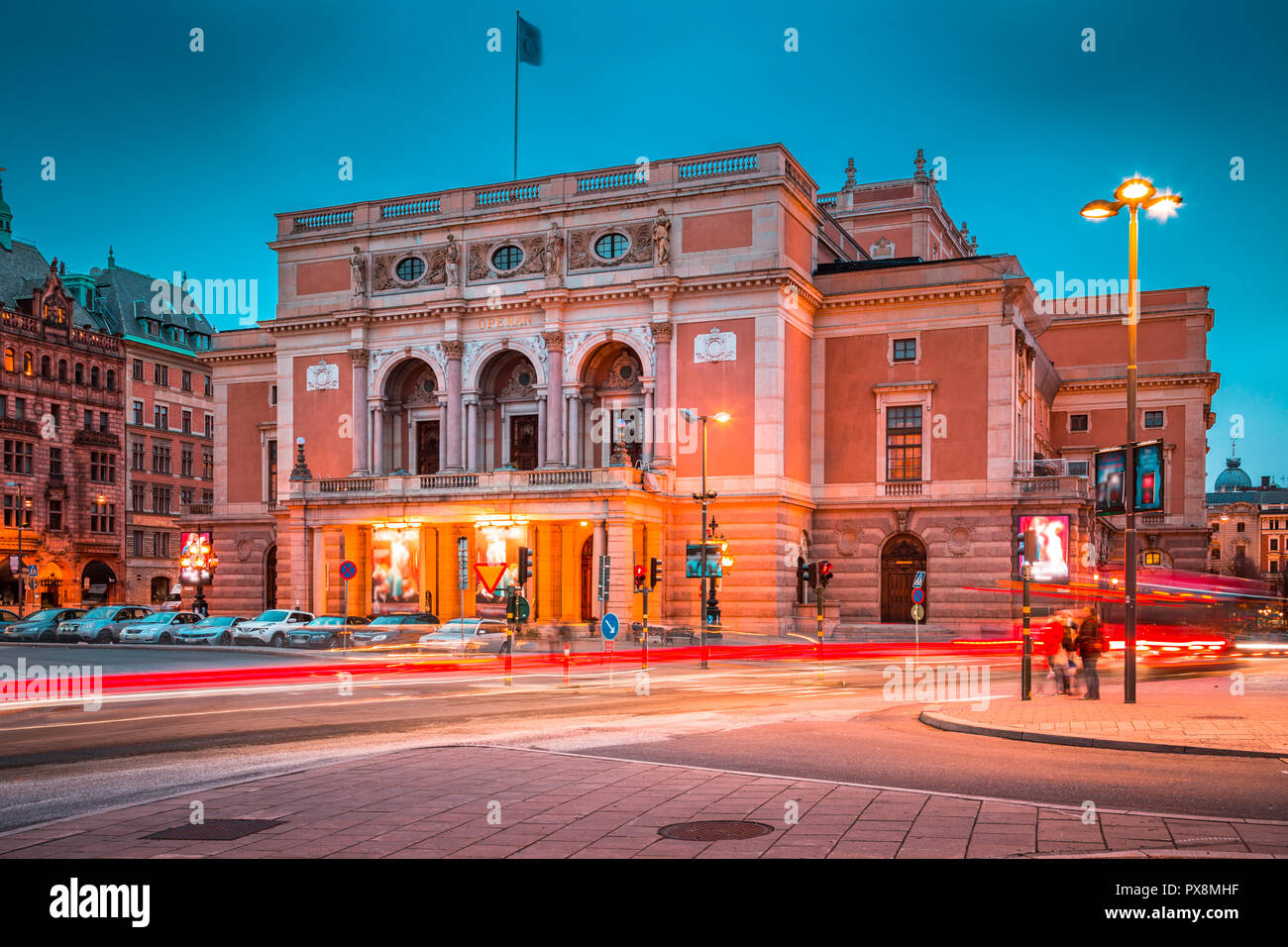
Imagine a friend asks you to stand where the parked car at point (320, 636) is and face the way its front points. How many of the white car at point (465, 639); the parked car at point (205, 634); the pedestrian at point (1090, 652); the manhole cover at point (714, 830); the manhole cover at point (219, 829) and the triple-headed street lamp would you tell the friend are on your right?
1

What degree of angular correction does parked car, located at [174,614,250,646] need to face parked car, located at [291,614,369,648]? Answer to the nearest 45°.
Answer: approximately 90° to its left

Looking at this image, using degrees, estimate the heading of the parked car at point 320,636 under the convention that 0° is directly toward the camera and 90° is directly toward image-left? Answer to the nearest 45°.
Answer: approximately 45°

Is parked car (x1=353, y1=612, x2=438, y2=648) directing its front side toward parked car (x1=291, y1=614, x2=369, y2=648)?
no

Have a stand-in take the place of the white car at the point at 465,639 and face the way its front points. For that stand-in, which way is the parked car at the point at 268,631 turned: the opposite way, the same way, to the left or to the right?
the same way

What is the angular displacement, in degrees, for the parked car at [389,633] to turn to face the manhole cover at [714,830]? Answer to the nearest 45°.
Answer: approximately 45° to its left

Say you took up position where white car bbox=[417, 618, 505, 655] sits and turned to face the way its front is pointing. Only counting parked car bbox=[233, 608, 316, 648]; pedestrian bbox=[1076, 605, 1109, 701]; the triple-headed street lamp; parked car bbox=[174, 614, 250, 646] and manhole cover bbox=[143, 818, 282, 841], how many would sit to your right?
2

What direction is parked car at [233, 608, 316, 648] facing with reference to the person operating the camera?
facing the viewer and to the left of the viewer

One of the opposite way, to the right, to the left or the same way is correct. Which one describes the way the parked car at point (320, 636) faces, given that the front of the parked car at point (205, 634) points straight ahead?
the same way

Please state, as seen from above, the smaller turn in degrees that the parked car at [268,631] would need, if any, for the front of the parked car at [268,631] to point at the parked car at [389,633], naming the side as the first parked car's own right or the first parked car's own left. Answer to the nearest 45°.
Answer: approximately 90° to the first parked car's own left

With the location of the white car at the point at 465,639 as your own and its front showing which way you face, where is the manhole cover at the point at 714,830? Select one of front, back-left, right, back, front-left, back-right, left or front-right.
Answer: front-left

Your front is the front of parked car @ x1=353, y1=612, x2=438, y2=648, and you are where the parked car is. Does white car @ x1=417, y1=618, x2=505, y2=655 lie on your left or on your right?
on your left

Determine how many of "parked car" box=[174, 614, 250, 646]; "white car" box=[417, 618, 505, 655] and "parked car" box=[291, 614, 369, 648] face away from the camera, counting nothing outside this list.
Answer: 0

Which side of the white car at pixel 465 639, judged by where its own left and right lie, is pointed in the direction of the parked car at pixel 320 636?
right

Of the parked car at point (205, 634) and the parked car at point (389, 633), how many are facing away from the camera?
0

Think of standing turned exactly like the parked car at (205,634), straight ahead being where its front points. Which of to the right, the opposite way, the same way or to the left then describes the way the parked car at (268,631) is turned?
the same way

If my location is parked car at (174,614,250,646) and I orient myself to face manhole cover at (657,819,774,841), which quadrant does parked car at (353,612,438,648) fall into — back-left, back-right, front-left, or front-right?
front-left

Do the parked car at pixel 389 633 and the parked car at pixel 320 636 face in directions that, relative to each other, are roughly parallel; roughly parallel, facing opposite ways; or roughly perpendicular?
roughly parallel

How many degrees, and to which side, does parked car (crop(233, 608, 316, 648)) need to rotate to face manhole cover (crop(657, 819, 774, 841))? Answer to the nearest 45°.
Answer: approximately 45° to its left
